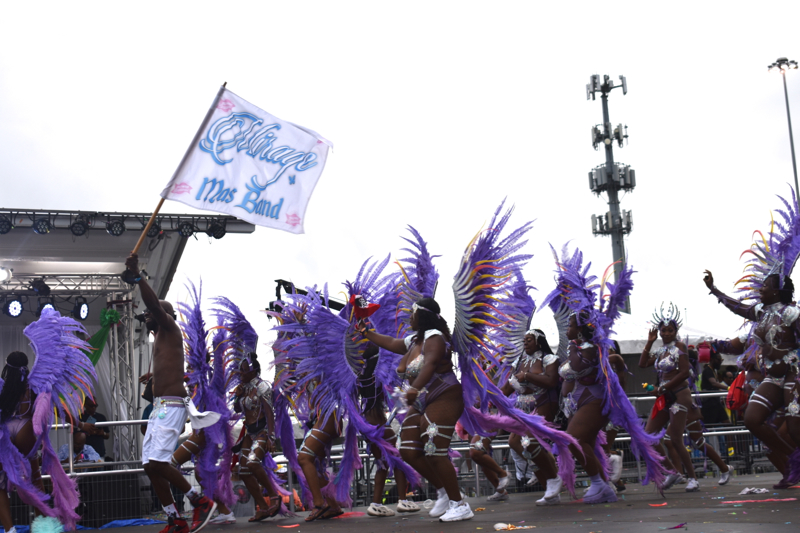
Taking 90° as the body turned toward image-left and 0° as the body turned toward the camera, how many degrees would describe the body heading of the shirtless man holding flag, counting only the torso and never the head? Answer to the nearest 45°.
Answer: approximately 90°

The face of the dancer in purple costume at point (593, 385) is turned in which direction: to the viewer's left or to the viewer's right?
to the viewer's left

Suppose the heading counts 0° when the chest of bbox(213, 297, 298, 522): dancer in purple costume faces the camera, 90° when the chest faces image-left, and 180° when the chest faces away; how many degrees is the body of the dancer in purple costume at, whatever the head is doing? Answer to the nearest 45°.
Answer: approximately 45°

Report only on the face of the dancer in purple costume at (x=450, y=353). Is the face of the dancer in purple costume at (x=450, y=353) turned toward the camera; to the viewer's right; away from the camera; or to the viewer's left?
to the viewer's left

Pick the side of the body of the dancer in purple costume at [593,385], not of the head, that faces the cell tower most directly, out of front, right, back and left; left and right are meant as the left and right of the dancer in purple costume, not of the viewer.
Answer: right

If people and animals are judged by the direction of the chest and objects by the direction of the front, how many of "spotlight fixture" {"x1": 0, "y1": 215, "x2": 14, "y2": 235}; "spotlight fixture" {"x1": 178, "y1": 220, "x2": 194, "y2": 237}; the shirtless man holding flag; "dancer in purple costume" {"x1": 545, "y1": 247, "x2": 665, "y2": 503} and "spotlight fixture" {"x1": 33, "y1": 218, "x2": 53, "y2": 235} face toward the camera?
3

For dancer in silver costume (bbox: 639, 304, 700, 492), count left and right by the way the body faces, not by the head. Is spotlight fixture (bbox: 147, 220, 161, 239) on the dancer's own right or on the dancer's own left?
on the dancer's own right

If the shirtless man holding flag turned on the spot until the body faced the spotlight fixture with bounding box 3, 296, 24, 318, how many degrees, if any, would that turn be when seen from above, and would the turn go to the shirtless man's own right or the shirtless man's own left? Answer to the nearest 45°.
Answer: approximately 90° to the shirtless man's own right

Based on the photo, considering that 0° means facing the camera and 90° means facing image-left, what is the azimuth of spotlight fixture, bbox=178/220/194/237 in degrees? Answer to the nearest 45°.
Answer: approximately 0°

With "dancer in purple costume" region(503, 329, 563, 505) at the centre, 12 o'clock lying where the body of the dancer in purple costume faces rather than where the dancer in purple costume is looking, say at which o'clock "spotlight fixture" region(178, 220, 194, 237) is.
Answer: The spotlight fixture is roughly at 3 o'clock from the dancer in purple costume.

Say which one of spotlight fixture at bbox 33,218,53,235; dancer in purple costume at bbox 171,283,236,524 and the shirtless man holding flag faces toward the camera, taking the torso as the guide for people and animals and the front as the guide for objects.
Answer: the spotlight fixture
